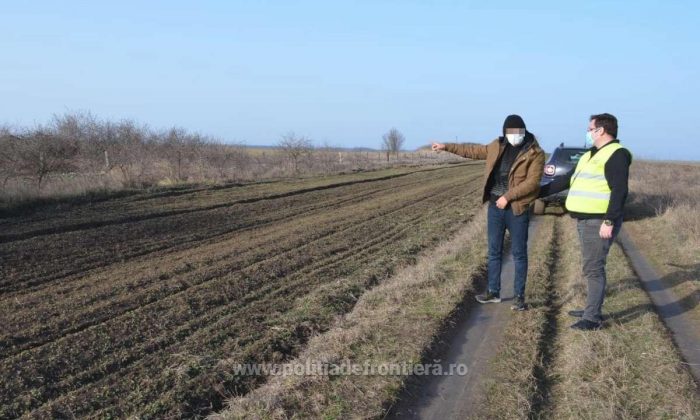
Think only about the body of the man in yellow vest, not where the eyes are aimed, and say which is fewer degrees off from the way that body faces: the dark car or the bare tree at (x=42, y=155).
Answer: the bare tree

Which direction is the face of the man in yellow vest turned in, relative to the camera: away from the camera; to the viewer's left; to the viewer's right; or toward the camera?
to the viewer's left

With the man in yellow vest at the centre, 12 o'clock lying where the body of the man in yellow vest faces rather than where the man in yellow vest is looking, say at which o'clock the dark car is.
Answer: The dark car is roughly at 3 o'clock from the man in yellow vest.

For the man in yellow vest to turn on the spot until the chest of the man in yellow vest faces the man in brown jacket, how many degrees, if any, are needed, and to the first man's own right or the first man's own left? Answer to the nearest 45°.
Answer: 0° — they already face them

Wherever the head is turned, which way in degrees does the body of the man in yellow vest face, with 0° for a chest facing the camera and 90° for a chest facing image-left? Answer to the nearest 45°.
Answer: approximately 90°
